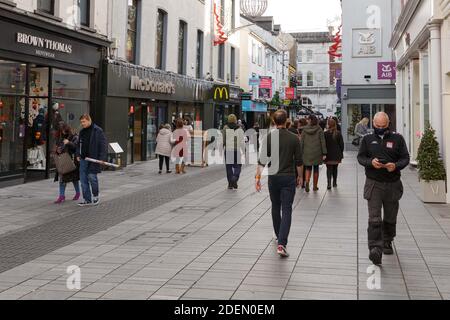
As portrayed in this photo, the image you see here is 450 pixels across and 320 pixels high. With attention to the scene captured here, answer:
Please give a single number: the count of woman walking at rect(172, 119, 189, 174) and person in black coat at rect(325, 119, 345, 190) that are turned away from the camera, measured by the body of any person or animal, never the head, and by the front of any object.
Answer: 2

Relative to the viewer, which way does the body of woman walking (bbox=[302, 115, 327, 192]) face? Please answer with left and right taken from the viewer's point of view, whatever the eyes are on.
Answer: facing away from the viewer

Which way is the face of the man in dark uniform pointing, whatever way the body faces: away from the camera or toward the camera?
toward the camera

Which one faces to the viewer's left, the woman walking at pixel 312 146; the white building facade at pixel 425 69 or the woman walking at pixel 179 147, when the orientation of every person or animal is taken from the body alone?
the white building facade

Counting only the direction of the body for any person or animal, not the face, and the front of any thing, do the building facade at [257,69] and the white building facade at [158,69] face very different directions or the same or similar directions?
same or similar directions

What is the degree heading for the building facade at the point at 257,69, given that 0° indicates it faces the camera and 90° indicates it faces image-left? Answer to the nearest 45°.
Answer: approximately 315°

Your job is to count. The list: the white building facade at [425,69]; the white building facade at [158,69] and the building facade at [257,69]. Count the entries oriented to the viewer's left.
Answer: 1

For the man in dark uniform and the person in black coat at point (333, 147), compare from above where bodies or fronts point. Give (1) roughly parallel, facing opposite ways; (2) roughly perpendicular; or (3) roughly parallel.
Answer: roughly parallel, facing opposite ways

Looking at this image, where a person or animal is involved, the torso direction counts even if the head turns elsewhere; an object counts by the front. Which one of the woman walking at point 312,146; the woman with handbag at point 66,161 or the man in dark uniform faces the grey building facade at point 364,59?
the woman walking

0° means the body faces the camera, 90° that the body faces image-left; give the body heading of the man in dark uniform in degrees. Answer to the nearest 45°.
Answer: approximately 0°

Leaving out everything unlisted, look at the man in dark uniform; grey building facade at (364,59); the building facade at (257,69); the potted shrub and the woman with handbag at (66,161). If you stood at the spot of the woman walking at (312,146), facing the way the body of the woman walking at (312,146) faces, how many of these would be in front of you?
2

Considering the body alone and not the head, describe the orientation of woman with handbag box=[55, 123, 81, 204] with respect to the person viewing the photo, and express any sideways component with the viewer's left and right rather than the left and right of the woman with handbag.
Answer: facing the viewer and to the left of the viewer

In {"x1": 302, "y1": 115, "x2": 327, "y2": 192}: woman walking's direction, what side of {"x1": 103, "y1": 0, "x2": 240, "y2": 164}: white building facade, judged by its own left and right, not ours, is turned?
front

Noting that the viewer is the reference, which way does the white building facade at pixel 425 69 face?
facing to the left of the viewer
